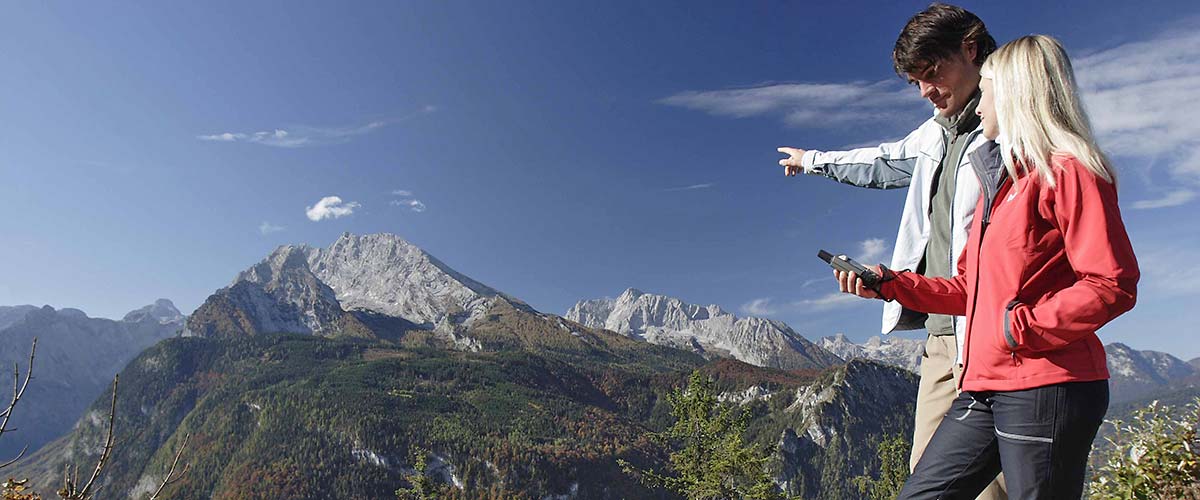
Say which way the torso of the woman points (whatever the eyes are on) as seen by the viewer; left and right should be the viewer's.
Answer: facing to the left of the viewer

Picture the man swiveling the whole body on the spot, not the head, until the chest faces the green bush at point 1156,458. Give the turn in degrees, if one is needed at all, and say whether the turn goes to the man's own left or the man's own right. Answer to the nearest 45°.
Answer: approximately 180°

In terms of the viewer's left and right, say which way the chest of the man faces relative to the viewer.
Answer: facing the viewer and to the left of the viewer

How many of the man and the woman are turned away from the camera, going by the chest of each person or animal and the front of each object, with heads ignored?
0

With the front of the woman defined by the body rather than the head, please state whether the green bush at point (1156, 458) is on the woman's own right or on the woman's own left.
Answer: on the woman's own right

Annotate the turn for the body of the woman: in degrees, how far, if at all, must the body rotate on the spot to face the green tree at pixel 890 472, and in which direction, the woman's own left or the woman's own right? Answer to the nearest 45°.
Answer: approximately 90° to the woman's own right
